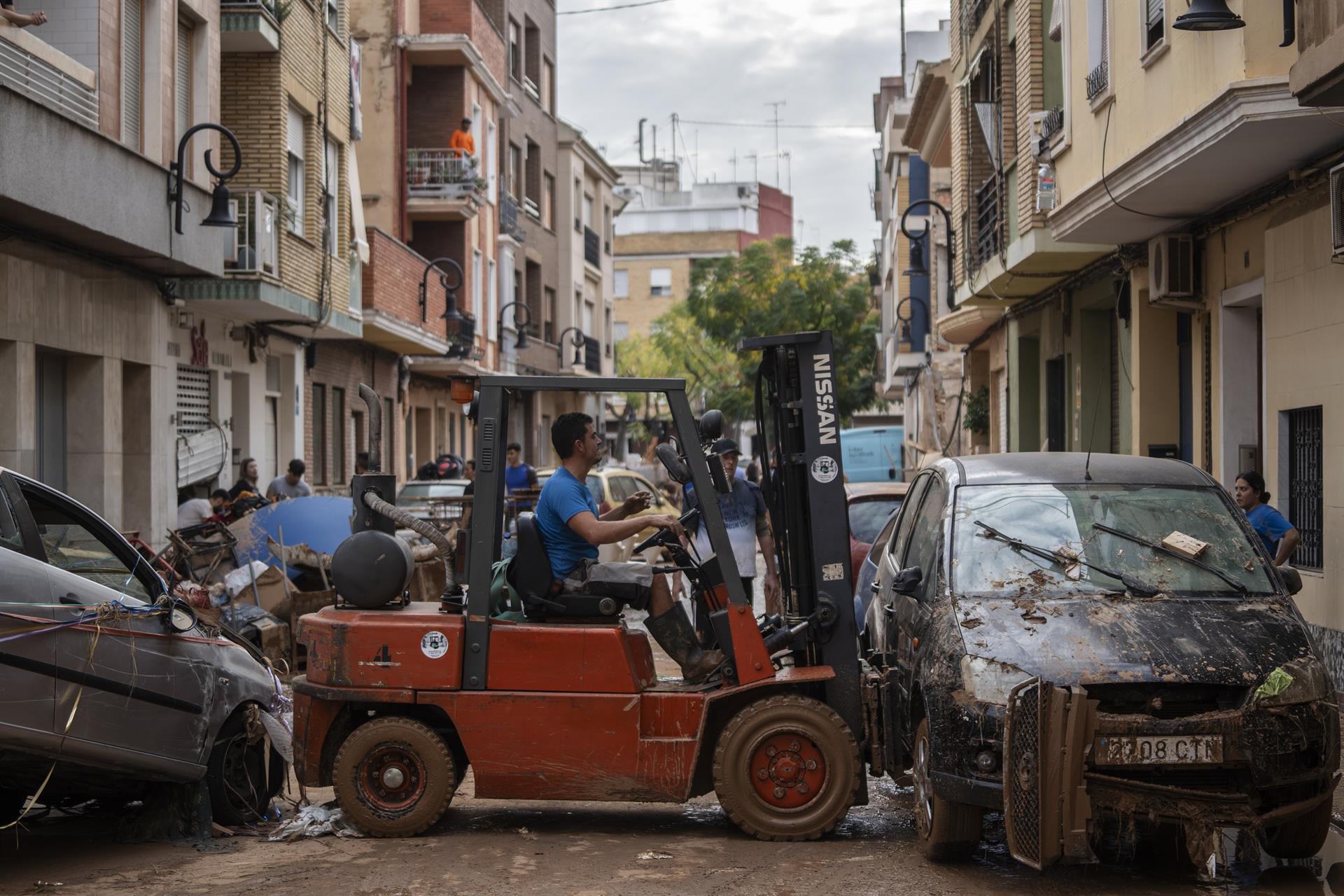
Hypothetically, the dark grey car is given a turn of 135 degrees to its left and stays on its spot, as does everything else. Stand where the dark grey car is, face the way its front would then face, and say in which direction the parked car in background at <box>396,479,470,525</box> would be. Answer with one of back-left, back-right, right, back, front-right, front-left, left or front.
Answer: left

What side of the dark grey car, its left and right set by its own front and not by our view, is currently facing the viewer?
front

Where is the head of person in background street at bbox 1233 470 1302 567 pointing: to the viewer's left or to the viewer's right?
to the viewer's left

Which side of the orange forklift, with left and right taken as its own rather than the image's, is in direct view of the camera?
right

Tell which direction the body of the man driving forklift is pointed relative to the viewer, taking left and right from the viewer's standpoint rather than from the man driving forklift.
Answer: facing to the right of the viewer

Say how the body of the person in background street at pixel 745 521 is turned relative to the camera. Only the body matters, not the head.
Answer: toward the camera

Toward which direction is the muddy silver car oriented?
to the viewer's right

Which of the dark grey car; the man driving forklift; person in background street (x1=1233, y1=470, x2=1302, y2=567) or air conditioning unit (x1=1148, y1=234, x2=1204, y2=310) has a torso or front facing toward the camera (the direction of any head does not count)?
the dark grey car

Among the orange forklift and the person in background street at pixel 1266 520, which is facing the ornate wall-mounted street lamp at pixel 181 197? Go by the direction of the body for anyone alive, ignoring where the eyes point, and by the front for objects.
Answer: the person in background street

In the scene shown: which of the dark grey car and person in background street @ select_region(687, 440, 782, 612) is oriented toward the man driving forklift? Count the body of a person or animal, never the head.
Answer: the person in background street

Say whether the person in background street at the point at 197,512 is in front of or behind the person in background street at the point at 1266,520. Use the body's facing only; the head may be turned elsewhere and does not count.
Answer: in front

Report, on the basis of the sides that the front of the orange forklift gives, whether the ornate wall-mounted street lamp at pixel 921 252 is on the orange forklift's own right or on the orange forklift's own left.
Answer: on the orange forklift's own left

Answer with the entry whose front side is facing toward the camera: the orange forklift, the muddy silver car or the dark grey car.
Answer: the dark grey car

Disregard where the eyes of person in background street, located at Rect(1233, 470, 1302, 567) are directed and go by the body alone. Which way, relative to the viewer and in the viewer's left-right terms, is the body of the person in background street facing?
facing to the left of the viewer

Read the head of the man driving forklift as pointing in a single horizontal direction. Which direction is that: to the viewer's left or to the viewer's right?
to the viewer's right
